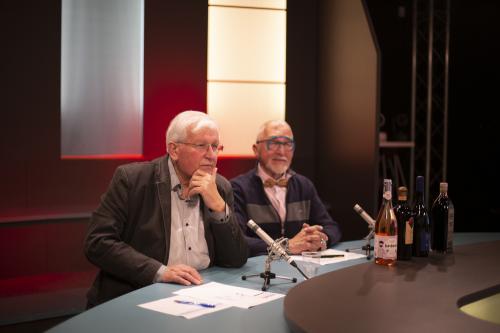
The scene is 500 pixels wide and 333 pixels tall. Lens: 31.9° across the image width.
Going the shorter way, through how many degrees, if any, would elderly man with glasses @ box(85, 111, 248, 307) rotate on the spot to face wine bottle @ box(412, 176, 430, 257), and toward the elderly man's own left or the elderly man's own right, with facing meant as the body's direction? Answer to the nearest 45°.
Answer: approximately 45° to the elderly man's own left

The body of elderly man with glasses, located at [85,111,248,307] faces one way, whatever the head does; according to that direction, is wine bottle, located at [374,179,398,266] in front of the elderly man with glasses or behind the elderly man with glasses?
in front

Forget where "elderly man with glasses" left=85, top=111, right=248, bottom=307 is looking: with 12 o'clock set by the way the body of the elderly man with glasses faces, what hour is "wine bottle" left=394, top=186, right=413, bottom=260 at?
The wine bottle is roughly at 11 o'clock from the elderly man with glasses.

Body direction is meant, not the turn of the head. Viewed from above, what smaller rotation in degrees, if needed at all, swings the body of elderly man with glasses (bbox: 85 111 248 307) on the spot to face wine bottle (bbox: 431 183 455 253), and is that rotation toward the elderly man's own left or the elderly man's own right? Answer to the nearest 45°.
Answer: approximately 45° to the elderly man's own left

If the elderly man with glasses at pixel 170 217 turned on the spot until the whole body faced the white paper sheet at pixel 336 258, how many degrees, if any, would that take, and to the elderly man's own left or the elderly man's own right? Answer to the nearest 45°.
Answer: approximately 45° to the elderly man's own left

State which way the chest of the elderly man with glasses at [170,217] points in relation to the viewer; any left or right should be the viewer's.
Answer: facing the viewer and to the right of the viewer

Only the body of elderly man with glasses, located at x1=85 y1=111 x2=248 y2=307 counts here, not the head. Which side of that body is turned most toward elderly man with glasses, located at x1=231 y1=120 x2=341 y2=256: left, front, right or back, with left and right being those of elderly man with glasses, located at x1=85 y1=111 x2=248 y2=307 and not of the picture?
left
